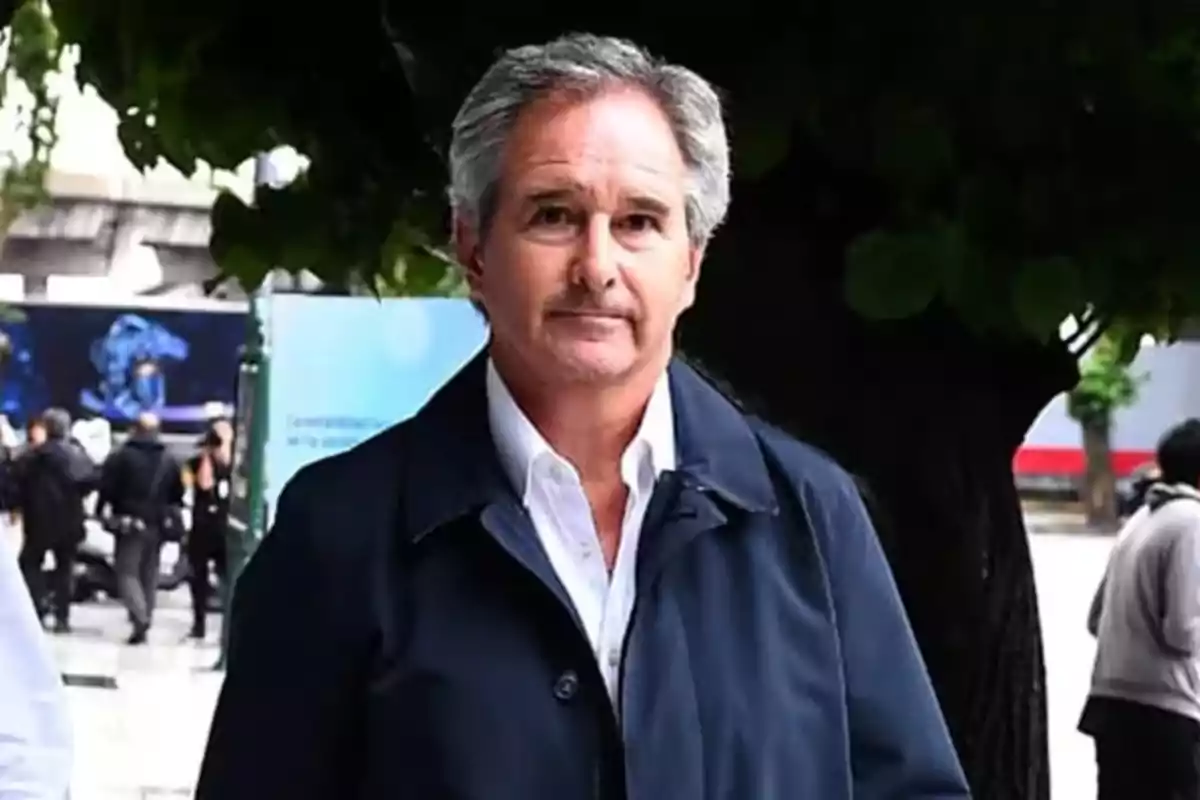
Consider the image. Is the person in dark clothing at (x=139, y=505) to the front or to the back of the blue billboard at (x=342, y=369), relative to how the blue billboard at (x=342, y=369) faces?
to the back

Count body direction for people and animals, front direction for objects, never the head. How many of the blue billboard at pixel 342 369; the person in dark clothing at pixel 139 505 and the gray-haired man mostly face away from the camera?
1

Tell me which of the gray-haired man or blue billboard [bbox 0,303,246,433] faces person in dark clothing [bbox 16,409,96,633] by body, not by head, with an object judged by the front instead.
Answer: the blue billboard

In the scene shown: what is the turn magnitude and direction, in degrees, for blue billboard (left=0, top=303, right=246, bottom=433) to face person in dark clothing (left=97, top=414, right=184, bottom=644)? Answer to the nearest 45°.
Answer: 0° — it already faces them

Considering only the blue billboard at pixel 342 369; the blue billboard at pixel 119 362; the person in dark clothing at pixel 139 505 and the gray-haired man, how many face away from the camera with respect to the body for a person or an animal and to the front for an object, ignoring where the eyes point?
1

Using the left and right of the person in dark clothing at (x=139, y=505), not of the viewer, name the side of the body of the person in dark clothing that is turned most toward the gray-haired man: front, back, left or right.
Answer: back

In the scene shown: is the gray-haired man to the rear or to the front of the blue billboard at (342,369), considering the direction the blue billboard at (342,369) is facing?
to the front

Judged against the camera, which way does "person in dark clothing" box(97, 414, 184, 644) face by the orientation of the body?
away from the camera

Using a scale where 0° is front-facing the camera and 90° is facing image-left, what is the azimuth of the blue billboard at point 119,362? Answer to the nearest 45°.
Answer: approximately 0°

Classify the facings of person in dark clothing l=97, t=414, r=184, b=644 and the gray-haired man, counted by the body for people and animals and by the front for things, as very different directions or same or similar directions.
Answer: very different directions

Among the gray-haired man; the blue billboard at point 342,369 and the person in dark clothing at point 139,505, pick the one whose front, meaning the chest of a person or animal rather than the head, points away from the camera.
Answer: the person in dark clothing
